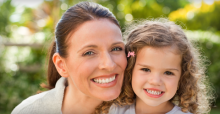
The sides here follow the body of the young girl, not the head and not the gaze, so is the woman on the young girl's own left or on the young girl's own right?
on the young girl's own right

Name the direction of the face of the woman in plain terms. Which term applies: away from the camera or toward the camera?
toward the camera

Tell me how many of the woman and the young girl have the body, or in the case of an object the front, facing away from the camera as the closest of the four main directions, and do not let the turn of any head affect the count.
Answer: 0

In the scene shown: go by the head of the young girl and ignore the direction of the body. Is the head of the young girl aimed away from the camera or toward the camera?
toward the camera

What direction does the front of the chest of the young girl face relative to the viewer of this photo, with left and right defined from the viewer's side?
facing the viewer

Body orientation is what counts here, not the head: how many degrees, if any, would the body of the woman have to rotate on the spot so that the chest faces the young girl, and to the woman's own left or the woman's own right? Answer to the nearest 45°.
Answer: approximately 45° to the woman's own left

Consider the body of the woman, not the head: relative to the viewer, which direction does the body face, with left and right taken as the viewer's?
facing the viewer and to the right of the viewer
